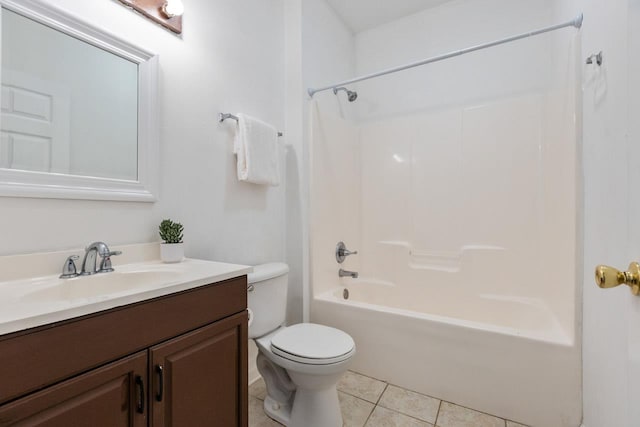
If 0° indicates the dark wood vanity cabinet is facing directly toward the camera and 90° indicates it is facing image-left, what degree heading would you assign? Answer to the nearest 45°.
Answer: approximately 315°

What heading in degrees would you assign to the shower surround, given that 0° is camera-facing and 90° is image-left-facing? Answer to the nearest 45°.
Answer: approximately 45°

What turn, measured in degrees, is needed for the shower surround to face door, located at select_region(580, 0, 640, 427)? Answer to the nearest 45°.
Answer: approximately 90° to its left

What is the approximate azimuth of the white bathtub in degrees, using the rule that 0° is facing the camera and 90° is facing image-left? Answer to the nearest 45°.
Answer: approximately 45°

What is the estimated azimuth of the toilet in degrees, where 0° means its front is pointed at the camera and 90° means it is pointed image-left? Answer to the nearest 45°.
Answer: approximately 315°
